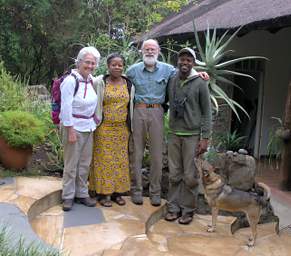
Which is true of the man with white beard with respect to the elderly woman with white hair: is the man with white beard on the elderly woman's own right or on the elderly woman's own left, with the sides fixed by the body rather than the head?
on the elderly woman's own left

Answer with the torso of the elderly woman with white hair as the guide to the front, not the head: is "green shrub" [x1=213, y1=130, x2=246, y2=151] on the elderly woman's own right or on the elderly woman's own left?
on the elderly woman's own left

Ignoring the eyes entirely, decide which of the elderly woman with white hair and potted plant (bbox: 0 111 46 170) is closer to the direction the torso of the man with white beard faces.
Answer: the elderly woman with white hair

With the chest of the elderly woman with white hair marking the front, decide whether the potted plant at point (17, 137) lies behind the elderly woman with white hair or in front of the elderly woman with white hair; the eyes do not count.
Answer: behind

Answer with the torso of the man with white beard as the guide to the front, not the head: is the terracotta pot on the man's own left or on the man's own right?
on the man's own right

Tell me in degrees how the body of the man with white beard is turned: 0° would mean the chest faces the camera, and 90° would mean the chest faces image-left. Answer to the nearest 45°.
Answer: approximately 0°

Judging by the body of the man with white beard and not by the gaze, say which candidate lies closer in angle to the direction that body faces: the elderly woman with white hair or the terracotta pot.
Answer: the elderly woman with white hair

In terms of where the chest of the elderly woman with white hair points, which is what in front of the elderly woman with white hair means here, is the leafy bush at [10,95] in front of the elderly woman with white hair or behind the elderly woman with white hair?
behind

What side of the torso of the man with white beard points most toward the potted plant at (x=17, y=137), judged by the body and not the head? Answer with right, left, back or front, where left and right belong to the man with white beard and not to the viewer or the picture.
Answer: right
